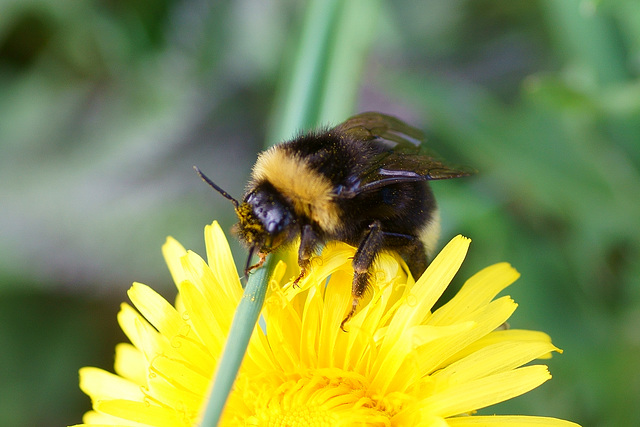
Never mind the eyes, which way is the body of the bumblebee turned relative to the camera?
to the viewer's left
